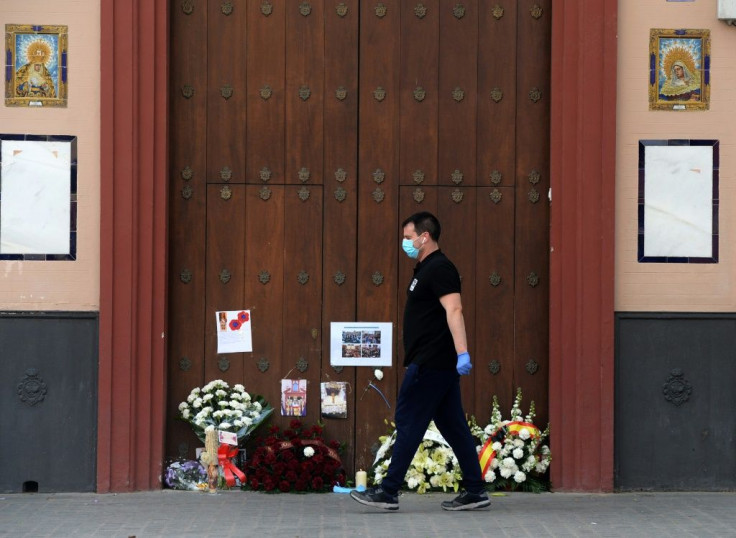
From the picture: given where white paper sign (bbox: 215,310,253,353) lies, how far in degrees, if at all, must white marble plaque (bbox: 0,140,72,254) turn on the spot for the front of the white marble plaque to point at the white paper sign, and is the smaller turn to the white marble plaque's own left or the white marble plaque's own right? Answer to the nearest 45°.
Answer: approximately 90° to the white marble plaque's own left

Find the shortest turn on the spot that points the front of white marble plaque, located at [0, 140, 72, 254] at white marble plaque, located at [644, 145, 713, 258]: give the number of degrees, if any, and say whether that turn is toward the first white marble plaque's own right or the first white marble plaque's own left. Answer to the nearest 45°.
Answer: approximately 90° to the first white marble plaque's own left

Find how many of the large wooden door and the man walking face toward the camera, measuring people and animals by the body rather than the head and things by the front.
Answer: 1

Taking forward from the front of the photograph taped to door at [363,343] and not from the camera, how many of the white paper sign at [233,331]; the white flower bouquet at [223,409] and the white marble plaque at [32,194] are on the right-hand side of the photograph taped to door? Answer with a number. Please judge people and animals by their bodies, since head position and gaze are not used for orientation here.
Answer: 3

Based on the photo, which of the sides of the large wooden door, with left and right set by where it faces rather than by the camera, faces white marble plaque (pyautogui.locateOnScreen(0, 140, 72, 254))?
right

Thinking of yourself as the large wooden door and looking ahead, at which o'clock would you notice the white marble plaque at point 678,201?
The white marble plaque is roughly at 9 o'clock from the large wooden door.
